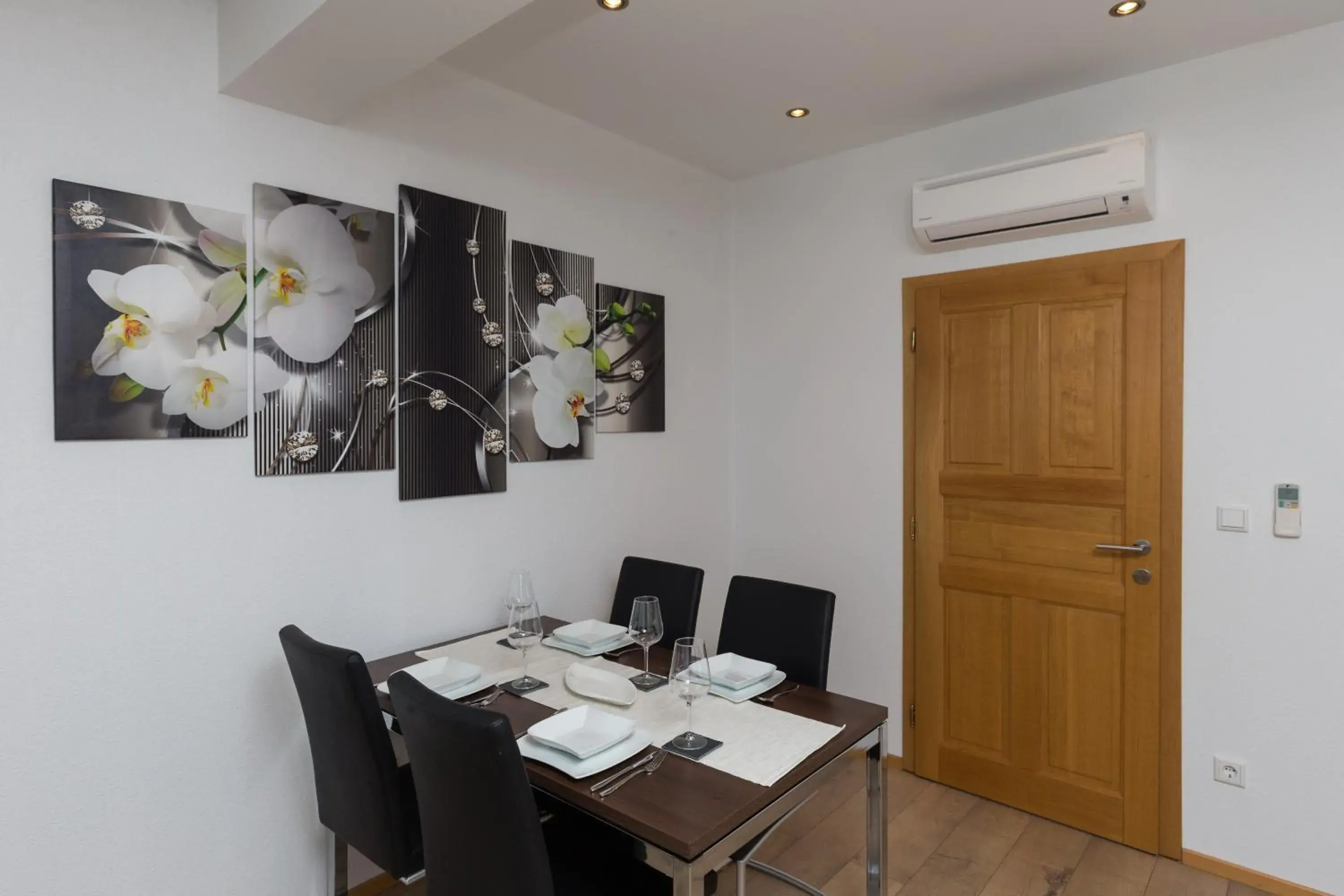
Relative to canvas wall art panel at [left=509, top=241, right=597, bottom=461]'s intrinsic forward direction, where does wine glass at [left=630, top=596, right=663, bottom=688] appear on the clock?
The wine glass is roughly at 1 o'clock from the canvas wall art panel.

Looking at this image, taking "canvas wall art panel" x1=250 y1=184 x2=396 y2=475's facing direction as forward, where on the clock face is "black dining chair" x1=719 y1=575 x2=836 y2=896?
The black dining chair is roughly at 11 o'clock from the canvas wall art panel.

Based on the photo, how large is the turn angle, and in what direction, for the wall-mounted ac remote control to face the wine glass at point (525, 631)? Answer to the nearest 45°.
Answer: approximately 45° to its right

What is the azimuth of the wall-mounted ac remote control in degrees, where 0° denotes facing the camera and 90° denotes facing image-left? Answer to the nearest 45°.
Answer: approximately 0°

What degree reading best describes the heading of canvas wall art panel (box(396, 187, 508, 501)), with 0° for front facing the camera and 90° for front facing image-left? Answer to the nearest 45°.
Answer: approximately 315°

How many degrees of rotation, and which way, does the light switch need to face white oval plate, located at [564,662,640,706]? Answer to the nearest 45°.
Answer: approximately 45° to its right

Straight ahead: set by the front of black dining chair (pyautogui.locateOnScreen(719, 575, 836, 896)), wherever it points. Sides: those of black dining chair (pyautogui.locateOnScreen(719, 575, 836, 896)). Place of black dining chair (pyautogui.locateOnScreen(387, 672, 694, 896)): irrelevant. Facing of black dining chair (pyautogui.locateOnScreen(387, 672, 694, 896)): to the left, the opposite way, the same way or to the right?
the opposite way

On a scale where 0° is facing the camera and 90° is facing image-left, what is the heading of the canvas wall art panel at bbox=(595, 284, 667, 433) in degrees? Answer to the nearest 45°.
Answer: approximately 315°

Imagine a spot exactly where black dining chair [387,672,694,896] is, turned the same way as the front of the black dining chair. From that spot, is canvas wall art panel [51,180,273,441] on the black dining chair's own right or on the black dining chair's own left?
on the black dining chair's own left

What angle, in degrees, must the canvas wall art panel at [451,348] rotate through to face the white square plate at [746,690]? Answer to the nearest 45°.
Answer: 0° — it already faces it

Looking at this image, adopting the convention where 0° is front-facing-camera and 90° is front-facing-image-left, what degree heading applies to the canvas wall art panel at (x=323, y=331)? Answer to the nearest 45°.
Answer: approximately 315°

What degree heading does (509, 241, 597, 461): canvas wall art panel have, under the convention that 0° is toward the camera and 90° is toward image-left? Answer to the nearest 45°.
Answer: approximately 315°

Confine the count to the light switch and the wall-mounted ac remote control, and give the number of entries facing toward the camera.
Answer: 2
